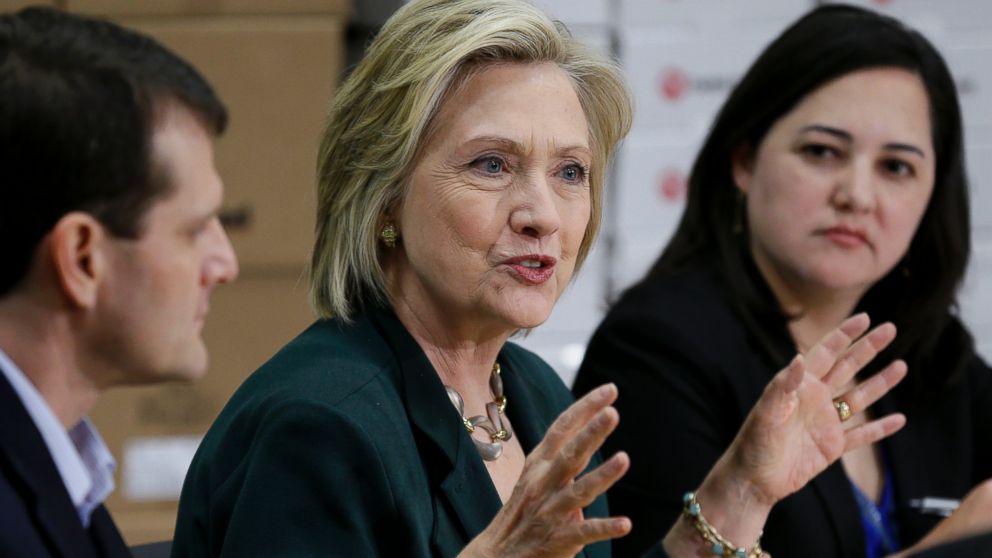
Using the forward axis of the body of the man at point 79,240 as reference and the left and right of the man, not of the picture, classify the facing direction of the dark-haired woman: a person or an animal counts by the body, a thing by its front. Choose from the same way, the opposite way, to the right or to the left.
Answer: to the right

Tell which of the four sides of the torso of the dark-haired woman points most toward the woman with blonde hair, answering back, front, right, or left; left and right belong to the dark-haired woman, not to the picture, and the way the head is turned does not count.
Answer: right

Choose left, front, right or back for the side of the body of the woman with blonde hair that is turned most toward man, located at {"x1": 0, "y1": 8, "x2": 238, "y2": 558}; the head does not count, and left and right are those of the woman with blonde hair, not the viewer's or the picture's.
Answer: right

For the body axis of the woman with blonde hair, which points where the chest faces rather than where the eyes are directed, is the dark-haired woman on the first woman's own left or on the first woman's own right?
on the first woman's own left

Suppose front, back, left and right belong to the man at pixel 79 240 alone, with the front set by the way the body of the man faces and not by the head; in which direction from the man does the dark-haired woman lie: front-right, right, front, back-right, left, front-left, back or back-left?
front-left

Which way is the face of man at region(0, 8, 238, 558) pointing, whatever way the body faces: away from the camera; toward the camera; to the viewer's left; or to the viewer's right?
to the viewer's right

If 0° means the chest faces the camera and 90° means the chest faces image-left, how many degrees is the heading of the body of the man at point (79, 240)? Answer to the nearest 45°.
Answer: approximately 270°

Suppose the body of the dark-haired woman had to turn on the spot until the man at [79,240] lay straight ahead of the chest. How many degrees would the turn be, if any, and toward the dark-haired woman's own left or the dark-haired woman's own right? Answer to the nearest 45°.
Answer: approximately 90° to the dark-haired woman's own right

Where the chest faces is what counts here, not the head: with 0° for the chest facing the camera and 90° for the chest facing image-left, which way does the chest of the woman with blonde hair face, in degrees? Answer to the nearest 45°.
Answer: approximately 315°
